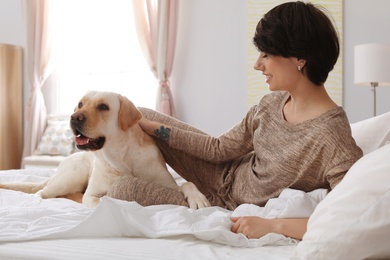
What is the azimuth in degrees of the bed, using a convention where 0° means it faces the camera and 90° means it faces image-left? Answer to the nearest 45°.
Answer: approximately 90°

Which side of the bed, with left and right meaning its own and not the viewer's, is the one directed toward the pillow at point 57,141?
right

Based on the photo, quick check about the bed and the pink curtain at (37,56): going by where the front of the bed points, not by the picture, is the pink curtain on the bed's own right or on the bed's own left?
on the bed's own right

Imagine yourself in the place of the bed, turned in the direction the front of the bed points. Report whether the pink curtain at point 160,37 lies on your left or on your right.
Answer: on your right

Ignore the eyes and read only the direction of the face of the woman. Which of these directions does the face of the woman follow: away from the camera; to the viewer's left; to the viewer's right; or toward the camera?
to the viewer's left
